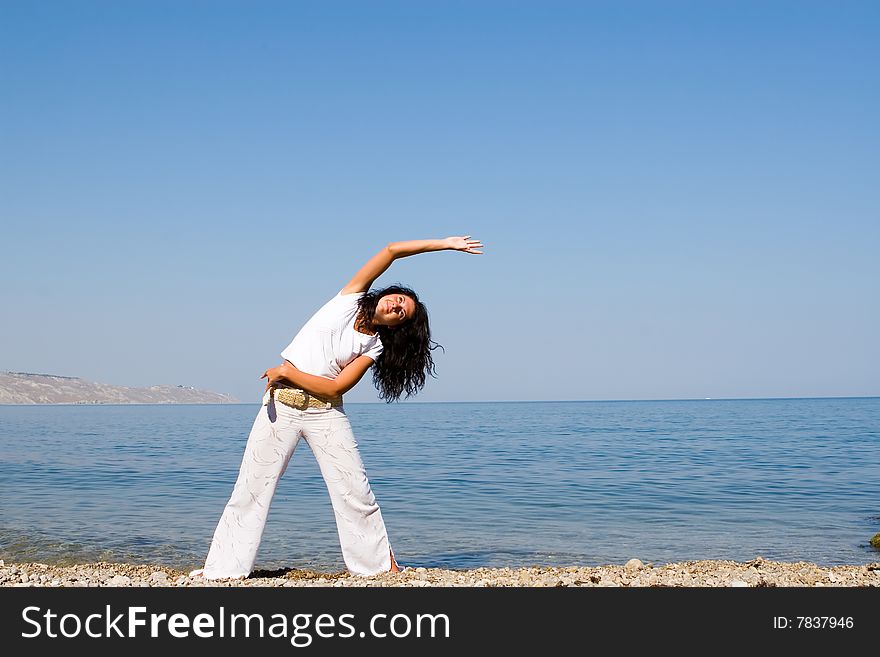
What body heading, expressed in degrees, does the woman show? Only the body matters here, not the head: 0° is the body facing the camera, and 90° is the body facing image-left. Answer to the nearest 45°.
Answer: approximately 0°
